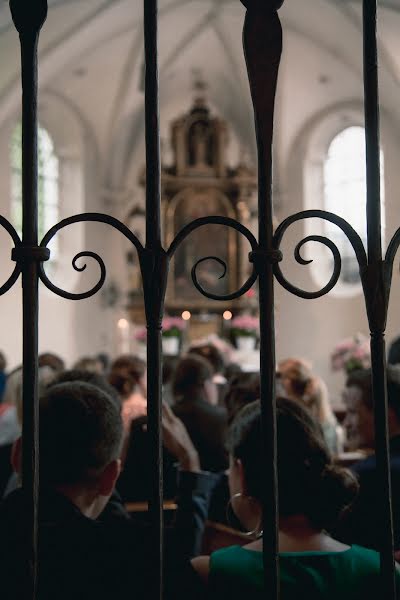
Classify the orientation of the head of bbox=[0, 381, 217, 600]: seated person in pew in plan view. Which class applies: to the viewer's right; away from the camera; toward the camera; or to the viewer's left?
away from the camera

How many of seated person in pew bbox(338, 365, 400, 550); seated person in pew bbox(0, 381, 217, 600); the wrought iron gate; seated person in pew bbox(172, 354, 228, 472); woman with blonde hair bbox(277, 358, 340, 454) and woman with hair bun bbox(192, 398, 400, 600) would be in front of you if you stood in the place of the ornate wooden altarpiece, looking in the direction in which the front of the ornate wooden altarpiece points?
6

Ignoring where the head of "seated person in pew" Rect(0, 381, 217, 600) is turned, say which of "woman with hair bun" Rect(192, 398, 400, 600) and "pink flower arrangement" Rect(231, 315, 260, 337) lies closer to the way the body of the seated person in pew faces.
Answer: the pink flower arrangement

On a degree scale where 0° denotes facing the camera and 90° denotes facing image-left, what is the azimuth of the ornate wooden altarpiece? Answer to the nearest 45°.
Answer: approximately 0°

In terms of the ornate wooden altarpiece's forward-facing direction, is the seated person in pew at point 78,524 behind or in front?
in front

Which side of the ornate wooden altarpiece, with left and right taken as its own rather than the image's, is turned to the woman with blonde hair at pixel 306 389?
front

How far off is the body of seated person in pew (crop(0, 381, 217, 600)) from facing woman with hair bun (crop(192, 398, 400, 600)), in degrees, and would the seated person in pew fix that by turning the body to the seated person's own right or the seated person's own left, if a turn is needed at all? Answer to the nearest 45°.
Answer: approximately 90° to the seated person's own right

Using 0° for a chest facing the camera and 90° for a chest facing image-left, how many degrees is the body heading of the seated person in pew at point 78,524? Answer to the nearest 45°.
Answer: approximately 180°

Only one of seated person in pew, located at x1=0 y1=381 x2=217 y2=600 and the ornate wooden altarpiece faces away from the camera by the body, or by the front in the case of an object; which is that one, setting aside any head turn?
the seated person in pew

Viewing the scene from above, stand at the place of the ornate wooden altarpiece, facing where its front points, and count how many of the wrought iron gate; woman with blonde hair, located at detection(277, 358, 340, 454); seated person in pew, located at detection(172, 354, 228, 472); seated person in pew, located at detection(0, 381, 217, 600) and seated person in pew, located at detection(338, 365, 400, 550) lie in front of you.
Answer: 5

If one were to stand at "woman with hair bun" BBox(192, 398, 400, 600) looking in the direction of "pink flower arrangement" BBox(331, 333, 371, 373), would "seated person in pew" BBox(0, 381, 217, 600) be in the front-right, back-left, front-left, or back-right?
back-left

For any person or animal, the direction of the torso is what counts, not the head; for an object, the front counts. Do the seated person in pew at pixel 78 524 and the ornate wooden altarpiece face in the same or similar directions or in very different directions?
very different directions

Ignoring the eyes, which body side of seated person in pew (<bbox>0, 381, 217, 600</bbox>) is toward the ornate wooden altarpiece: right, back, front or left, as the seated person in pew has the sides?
front

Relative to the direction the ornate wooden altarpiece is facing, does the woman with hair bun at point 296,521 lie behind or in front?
in front
